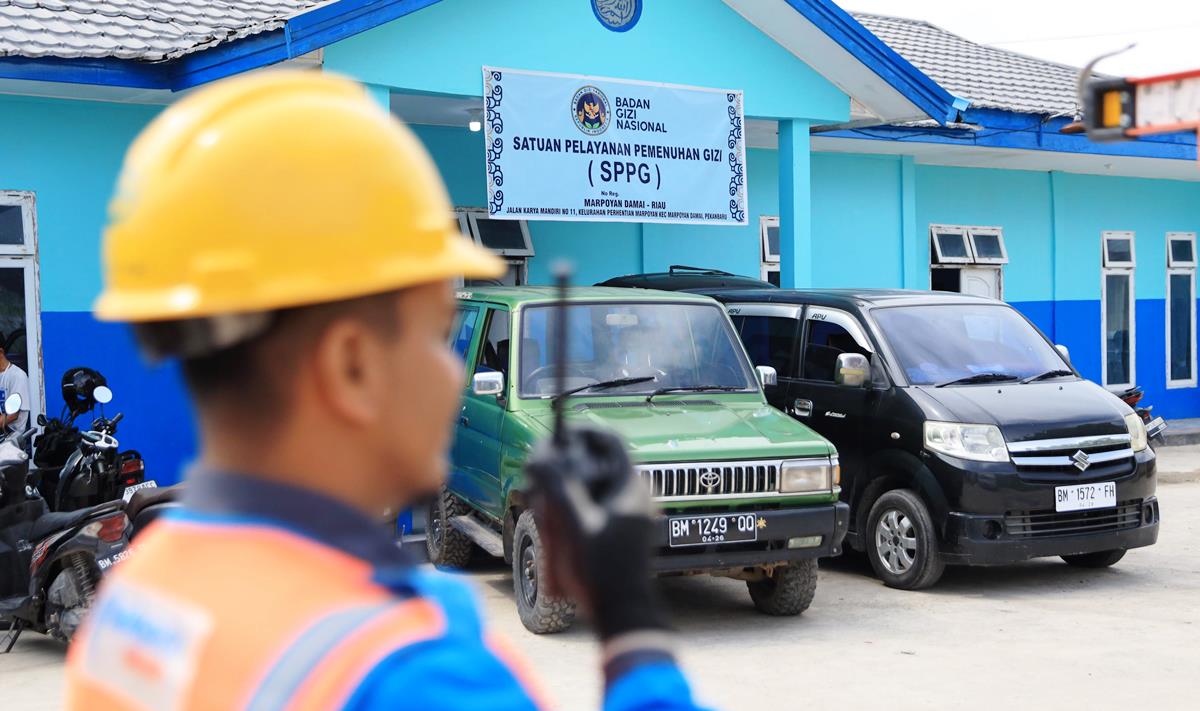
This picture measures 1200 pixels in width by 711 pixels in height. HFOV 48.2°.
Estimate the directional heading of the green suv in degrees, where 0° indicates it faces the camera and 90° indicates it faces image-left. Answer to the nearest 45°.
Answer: approximately 315°

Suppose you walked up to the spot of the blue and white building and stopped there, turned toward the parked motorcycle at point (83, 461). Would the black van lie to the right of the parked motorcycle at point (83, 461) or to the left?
left

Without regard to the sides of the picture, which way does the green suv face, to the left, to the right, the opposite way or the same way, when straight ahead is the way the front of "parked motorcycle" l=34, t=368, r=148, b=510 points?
the opposite way

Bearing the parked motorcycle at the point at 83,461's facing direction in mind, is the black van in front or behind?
behind

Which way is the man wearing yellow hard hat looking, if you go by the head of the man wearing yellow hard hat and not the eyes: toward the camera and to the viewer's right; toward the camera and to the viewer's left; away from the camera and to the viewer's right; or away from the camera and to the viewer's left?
away from the camera and to the viewer's right

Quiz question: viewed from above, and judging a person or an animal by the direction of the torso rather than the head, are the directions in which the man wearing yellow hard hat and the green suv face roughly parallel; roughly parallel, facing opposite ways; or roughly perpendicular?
roughly perpendicular

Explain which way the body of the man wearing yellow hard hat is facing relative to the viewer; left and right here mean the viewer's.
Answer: facing away from the viewer and to the right of the viewer

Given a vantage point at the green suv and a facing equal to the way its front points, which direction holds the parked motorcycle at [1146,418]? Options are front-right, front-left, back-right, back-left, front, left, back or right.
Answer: left

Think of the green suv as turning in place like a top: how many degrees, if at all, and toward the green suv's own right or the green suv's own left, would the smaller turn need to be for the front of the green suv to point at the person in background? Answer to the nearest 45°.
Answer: approximately 135° to the green suv's own right

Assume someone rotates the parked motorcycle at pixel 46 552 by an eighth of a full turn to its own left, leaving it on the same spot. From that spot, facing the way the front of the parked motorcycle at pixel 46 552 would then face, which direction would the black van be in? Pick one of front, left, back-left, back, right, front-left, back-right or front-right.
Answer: back

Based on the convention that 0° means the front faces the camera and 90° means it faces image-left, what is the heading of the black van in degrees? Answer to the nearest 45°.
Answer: approximately 315°

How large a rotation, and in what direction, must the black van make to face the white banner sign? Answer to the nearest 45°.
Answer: approximately 180°

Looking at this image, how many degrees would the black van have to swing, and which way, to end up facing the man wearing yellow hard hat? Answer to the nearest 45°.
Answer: approximately 45° to its right

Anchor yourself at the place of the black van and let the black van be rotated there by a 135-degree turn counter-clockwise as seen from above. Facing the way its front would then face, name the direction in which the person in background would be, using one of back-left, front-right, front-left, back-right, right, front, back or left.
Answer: left

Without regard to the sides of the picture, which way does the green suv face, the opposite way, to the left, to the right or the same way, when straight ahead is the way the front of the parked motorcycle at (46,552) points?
the opposite way
